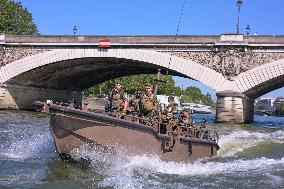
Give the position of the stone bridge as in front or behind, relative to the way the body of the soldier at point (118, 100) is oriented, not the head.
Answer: behind

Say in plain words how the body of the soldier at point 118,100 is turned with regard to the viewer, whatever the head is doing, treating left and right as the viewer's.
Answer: facing the viewer and to the left of the viewer

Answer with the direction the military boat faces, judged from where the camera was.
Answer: facing to the left of the viewer

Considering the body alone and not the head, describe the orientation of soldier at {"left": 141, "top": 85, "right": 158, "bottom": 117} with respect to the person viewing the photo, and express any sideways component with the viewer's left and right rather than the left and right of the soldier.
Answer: facing the viewer

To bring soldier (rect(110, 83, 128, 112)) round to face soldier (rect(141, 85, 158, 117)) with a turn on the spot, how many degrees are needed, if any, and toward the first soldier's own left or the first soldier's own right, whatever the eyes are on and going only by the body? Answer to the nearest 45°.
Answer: approximately 135° to the first soldier's own left
